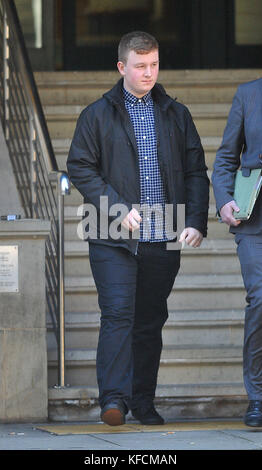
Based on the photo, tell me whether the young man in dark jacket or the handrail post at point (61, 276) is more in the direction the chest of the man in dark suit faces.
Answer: the young man in dark jacket

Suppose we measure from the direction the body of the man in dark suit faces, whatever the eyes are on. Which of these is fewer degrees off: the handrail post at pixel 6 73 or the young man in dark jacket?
the young man in dark jacket

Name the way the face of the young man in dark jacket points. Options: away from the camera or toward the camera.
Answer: toward the camera

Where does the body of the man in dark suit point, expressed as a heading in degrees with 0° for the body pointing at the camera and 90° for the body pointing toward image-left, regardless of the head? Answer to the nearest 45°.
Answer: approximately 0°

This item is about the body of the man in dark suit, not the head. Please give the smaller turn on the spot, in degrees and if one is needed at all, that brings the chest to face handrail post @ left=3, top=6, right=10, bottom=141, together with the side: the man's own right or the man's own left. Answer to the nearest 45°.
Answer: approximately 135° to the man's own right

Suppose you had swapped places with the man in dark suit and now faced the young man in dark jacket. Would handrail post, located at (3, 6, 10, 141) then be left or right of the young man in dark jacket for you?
right

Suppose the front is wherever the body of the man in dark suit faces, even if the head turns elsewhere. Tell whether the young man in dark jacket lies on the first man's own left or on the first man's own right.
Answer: on the first man's own right
